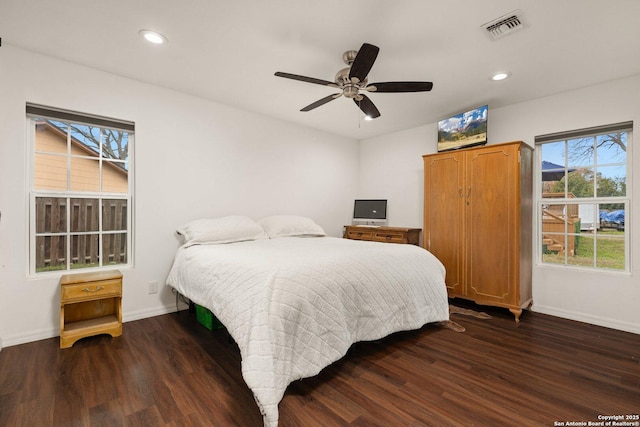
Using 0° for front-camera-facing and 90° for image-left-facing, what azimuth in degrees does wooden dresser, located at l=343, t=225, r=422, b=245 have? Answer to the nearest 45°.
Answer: approximately 45°

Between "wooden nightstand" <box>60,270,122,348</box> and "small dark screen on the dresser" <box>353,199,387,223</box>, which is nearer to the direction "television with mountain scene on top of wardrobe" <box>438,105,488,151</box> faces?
the wooden nightstand

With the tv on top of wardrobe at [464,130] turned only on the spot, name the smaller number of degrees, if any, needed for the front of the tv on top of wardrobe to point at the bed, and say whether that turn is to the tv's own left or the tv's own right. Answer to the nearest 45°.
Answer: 0° — it already faces it

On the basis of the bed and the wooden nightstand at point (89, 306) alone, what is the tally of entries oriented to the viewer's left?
0

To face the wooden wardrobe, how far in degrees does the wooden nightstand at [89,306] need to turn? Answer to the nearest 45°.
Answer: approximately 45° to its left

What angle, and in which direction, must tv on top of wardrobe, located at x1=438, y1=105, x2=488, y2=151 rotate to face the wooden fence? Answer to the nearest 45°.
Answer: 0° — it already faces it

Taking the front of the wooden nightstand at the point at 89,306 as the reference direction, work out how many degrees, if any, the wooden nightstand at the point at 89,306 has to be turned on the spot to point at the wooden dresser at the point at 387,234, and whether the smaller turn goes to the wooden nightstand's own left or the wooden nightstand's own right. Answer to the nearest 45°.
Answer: approximately 90° to the wooden nightstand's own left
